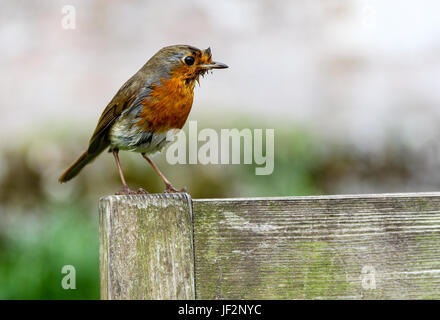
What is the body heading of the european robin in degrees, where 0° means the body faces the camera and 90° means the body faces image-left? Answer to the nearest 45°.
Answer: approximately 270°
